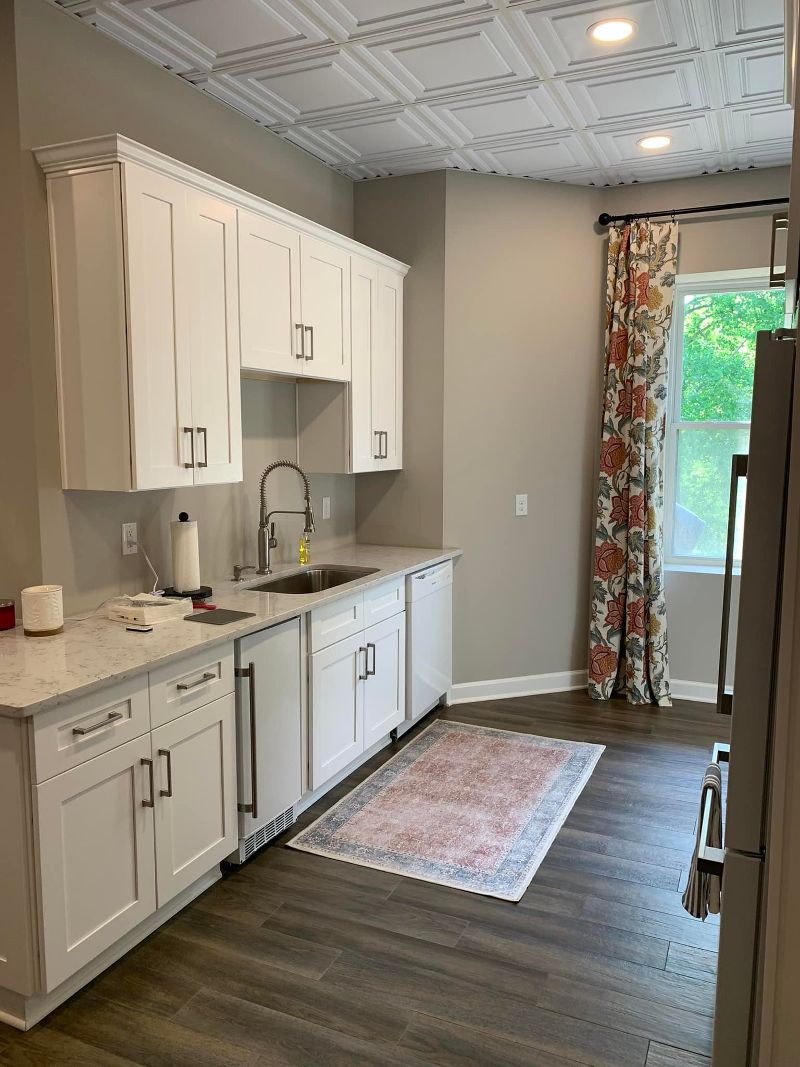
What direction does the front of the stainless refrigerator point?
to the viewer's left

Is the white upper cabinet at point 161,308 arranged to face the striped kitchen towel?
yes

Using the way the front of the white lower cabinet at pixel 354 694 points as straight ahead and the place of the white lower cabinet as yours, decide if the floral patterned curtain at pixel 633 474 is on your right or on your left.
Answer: on your left

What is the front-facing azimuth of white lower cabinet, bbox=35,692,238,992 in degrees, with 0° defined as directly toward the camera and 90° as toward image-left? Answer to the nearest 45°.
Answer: approximately 315°

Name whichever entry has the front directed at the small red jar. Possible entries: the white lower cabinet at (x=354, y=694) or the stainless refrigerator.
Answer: the stainless refrigerator

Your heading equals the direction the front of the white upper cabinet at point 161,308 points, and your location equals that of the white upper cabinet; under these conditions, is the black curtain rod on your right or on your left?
on your left

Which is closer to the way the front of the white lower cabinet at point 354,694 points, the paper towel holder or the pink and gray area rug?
the pink and gray area rug
